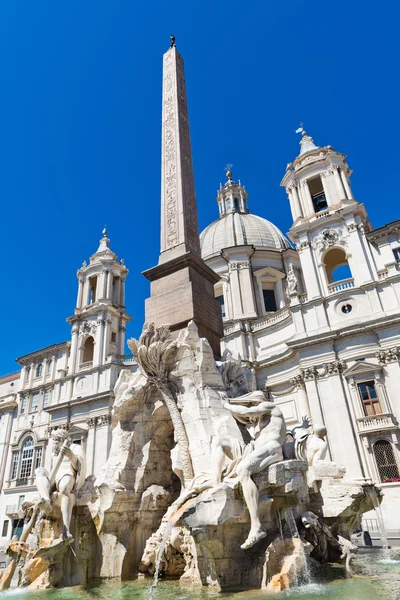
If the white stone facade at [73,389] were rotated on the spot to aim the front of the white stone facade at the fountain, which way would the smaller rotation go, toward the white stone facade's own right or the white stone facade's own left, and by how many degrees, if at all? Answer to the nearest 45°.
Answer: approximately 45° to the white stone facade's own left

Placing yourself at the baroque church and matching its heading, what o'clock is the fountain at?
The fountain is roughly at 11 o'clock from the baroque church.

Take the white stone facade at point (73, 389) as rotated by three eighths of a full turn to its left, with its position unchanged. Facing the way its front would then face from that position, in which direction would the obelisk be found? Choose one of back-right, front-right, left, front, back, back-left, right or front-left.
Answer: right
